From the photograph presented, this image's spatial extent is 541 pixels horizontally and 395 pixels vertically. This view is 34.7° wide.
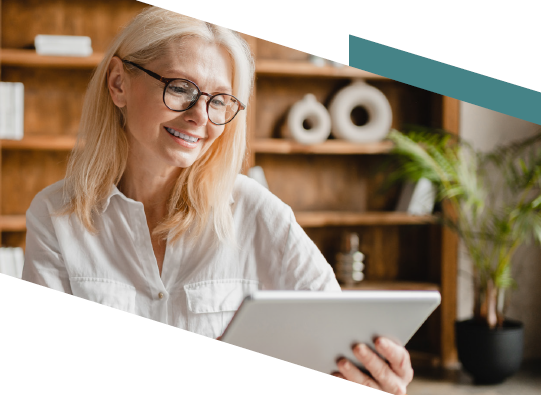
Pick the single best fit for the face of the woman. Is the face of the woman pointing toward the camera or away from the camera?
toward the camera

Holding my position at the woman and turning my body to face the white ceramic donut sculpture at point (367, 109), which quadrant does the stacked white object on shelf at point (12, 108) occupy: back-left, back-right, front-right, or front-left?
front-left

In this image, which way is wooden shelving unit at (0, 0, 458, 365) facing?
toward the camera

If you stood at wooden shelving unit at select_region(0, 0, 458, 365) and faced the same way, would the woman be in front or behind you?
in front

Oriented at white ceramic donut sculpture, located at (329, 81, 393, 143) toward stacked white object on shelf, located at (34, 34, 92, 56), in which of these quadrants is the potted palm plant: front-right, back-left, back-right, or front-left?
back-left
